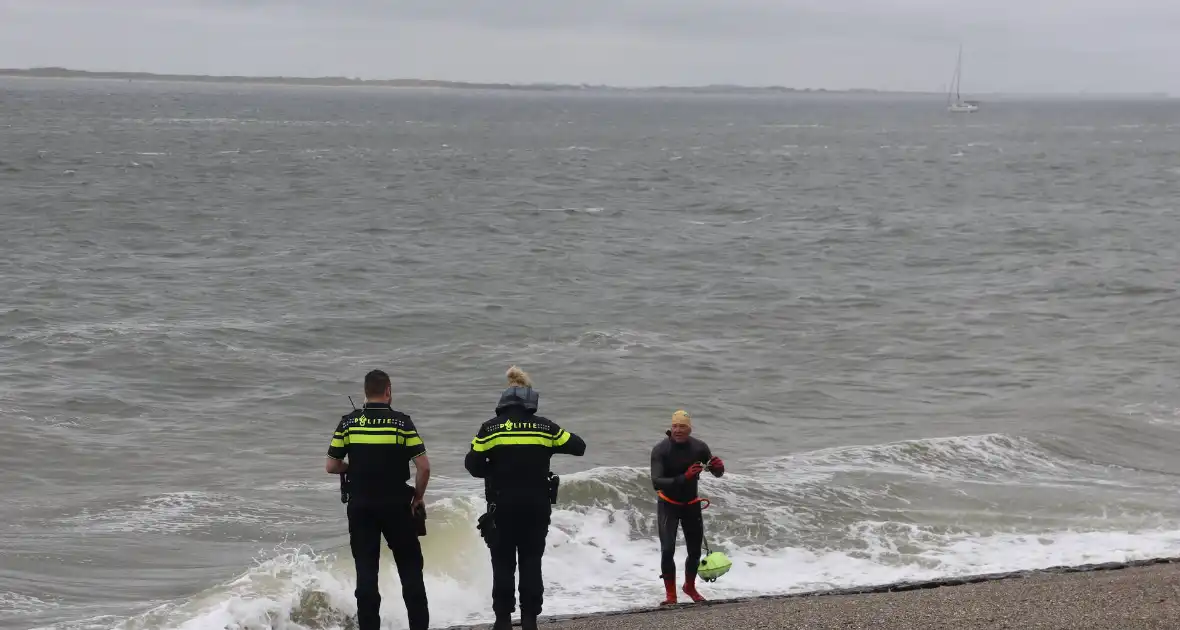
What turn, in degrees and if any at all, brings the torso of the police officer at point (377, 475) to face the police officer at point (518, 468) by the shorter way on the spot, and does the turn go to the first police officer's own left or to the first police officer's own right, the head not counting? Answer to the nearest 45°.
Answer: approximately 90° to the first police officer's own right

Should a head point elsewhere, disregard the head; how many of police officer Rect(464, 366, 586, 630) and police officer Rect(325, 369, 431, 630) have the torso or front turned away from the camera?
2

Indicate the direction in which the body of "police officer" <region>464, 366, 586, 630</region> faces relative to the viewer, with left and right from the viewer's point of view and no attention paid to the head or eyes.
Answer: facing away from the viewer

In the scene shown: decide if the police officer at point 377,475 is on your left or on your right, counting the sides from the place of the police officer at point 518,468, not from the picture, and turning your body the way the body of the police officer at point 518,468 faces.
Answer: on your left

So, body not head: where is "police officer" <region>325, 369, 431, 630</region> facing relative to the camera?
away from the camera

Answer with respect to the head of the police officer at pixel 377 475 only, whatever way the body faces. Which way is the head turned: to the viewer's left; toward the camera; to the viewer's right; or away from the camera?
away from the camera
